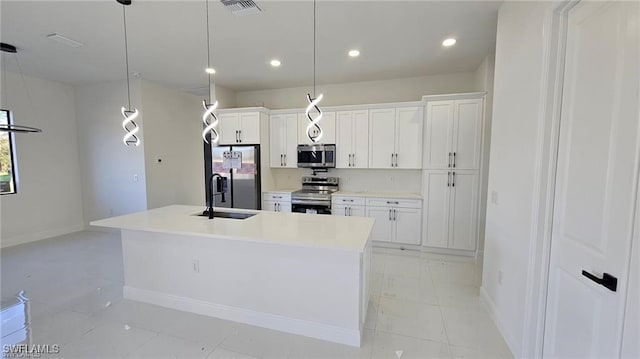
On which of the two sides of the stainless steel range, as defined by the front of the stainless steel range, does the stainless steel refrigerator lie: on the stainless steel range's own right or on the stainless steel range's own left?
on the stainless steel range's own right

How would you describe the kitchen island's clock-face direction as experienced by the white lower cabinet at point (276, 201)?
The kitchen island is roughly at 12 o'clock from the white lower cabinet.

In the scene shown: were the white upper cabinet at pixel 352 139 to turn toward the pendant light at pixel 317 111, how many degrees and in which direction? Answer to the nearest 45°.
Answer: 0° — it already faces it

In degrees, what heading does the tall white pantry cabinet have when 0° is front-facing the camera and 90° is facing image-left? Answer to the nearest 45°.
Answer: approximately 0°

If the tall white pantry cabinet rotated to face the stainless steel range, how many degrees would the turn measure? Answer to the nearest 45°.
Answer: approximately 90° to its right

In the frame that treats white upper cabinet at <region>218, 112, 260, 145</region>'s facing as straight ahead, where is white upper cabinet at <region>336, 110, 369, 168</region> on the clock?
white upper cabinet at <region>336, 110, 369, 168</region> is roughly at 10 o'clock from white upper cabinet at <region>218, 112, 260, 145</region>.

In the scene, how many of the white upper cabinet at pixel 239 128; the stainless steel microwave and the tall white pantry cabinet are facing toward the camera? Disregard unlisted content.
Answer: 3

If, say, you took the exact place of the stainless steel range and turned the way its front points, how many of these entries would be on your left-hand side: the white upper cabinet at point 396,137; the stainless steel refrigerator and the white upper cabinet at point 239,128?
1

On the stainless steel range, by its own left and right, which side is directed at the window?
right

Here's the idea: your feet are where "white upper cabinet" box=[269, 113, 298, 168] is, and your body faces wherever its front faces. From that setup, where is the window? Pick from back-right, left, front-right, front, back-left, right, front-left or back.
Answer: right
